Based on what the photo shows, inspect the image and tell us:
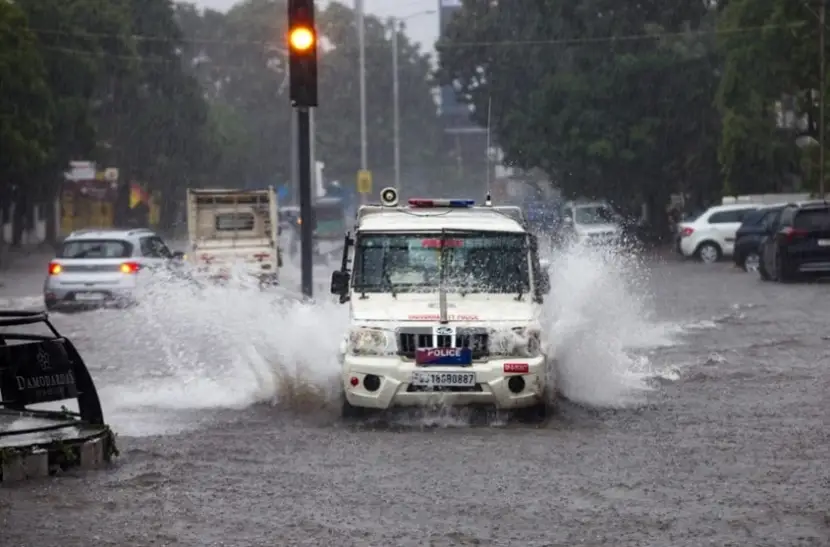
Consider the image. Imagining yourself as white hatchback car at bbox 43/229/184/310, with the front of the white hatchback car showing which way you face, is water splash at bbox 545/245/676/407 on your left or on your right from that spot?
on your right

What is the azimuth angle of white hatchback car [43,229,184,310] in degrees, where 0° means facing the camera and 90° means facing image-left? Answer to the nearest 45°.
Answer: approximately 225°

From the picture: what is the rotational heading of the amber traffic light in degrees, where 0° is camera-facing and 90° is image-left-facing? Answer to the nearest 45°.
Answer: approximately 0°

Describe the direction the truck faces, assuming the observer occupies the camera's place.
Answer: facing away from the viewer

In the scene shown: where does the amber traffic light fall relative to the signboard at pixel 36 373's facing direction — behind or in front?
behind

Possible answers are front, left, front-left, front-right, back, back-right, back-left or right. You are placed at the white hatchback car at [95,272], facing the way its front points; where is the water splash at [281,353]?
back-right

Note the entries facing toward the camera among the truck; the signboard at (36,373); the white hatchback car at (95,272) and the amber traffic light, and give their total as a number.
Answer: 2

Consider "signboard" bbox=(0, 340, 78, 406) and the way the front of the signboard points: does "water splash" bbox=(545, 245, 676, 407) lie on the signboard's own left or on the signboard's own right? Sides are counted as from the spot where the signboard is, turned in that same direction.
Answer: on the signboard's own left

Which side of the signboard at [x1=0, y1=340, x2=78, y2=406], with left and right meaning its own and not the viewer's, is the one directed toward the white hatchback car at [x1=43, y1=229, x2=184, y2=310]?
back

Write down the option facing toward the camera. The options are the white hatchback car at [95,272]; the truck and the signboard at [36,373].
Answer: the signboard
